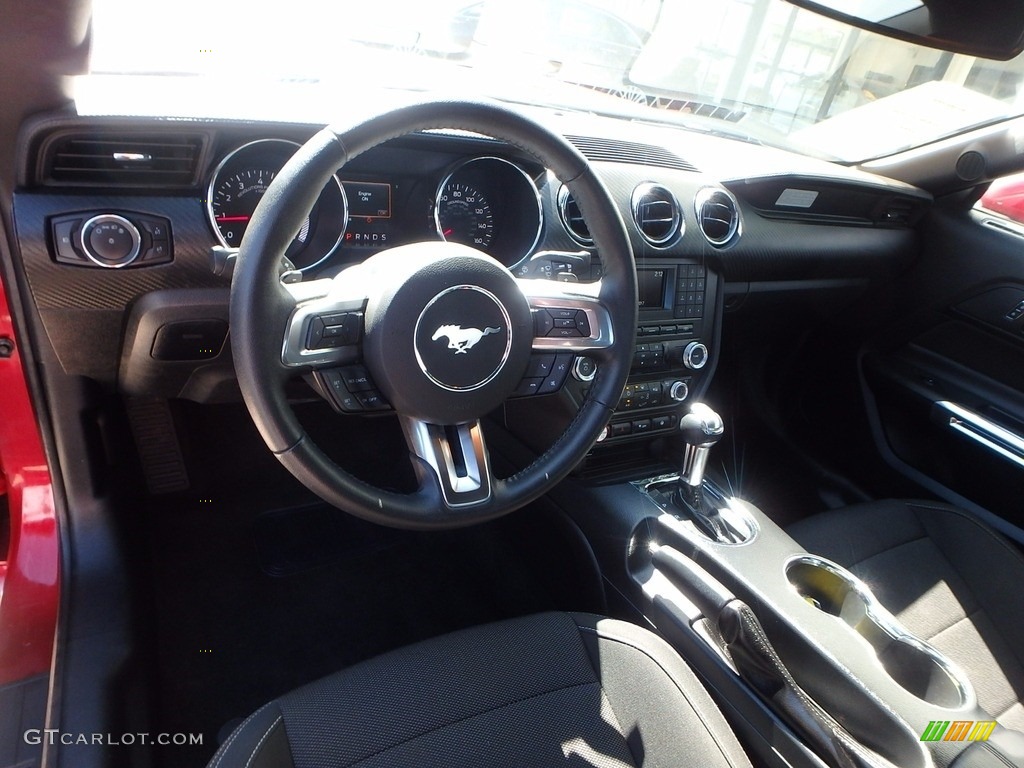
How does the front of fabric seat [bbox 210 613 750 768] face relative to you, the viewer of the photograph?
facing away from the viewer and to the left of the viewer

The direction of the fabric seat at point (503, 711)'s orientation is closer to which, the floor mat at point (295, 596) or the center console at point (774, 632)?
the floor mat

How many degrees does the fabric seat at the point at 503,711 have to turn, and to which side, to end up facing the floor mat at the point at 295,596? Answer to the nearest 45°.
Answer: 0° — it already faces it

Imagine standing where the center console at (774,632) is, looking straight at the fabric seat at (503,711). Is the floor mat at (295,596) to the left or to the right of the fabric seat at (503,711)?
right

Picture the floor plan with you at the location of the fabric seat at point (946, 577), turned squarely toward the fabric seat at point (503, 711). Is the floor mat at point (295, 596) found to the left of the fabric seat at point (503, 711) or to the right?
right

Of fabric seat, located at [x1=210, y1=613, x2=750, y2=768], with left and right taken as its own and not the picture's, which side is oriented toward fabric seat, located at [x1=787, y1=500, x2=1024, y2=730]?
right

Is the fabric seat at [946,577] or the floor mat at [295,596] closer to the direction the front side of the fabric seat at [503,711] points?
the floor mat

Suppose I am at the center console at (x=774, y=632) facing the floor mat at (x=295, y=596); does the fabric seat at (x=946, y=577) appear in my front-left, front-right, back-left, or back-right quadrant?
back-right
